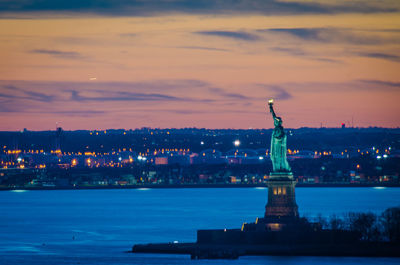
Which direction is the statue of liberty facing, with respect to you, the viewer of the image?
facing the viewer and to the left of the viewer
